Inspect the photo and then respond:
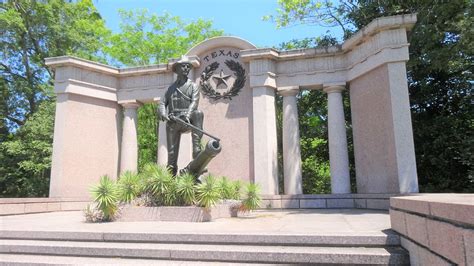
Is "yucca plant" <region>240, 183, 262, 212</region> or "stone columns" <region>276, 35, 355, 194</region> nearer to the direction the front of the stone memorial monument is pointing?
the yucca plant

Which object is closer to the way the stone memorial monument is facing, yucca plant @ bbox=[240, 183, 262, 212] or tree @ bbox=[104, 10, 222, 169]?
the yucca plant

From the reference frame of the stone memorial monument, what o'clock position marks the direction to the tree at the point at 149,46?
The tree is roughly at 5 o'clock from the stone memorial monument.

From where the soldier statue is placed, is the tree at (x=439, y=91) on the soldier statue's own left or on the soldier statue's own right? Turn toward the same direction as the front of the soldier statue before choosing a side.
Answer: on the soldier statue's own left

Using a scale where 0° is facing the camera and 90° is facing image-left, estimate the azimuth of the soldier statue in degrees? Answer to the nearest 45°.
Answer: approximately 315°

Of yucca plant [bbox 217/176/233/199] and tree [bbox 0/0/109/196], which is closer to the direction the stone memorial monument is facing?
the yucca plant

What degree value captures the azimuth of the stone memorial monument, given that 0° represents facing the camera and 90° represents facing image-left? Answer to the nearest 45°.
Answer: approximately 0°
